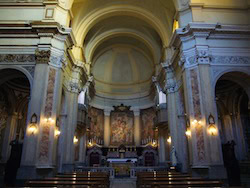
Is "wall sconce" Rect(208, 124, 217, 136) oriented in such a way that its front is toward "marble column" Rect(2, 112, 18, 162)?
no

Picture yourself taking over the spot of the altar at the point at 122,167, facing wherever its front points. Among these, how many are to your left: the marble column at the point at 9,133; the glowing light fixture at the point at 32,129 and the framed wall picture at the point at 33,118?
0

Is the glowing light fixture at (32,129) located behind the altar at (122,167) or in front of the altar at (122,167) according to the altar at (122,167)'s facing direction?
in front

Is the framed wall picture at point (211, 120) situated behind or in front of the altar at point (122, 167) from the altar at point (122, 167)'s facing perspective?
in front

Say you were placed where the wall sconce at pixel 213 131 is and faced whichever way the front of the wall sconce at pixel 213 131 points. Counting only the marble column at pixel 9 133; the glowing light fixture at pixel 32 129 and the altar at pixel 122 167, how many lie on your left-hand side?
0

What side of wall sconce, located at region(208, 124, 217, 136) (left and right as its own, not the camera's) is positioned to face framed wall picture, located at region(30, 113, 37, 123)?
right

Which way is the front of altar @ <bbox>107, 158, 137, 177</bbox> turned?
toward the camera

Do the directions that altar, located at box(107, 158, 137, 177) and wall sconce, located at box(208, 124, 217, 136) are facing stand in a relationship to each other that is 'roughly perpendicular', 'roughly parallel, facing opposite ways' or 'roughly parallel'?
roughly parallel

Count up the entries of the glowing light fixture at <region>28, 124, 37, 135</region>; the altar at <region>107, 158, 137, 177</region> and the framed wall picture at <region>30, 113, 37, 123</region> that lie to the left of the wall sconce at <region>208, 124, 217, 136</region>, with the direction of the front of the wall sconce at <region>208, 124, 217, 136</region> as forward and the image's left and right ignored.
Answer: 0

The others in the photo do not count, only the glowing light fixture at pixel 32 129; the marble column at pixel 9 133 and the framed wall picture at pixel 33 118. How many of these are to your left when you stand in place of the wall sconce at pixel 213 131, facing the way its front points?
0

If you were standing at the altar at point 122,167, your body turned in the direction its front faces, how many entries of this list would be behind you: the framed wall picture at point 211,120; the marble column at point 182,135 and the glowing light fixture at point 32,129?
0

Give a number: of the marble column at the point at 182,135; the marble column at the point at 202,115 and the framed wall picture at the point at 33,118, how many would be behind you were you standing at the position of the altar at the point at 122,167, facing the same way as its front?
0

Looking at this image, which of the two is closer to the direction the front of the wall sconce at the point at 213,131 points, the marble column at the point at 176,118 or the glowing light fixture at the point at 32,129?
the glowing light fixture

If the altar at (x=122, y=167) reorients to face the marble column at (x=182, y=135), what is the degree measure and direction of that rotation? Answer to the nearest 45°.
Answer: approximately 45° to its left

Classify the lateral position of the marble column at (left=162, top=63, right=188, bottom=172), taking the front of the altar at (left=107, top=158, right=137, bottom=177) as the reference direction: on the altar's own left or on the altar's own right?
on the altar's own left

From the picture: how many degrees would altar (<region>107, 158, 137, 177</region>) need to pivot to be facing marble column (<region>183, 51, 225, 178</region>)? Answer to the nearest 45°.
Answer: approximately 45° to its left
